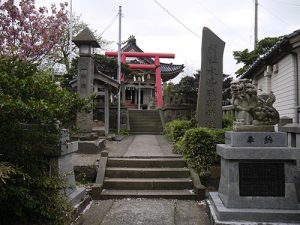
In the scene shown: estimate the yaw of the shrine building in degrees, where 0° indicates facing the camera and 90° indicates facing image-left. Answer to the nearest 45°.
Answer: approximately 0°

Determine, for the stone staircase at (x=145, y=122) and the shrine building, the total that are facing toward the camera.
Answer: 2

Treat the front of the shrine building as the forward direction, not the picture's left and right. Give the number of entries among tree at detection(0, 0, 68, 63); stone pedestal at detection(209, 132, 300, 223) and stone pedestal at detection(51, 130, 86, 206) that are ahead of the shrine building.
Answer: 3

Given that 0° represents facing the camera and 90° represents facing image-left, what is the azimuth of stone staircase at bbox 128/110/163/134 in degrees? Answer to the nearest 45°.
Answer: approximately 0°

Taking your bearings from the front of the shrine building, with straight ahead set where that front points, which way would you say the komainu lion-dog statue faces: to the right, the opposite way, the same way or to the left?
to the right

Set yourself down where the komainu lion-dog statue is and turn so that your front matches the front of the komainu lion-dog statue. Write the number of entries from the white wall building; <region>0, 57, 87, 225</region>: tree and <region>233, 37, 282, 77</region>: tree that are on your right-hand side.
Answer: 2

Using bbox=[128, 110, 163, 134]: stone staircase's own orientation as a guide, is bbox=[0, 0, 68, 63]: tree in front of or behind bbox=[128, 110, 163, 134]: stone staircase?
in front

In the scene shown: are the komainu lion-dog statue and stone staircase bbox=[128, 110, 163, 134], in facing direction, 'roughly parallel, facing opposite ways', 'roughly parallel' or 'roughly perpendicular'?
roughly perpendicular

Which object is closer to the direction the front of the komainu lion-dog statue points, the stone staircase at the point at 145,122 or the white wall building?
the stone staircase

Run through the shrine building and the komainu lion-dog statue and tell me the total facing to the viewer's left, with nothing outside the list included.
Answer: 1

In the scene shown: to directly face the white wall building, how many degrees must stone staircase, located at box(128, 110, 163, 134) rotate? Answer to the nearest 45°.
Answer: approximately 45° to its left

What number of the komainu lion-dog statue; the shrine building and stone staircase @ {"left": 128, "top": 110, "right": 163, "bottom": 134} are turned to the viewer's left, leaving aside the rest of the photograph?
1

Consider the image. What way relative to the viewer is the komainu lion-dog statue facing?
to the viewer's left

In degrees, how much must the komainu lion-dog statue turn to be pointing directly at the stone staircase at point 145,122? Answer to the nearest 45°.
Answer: approximately 45° to its right
